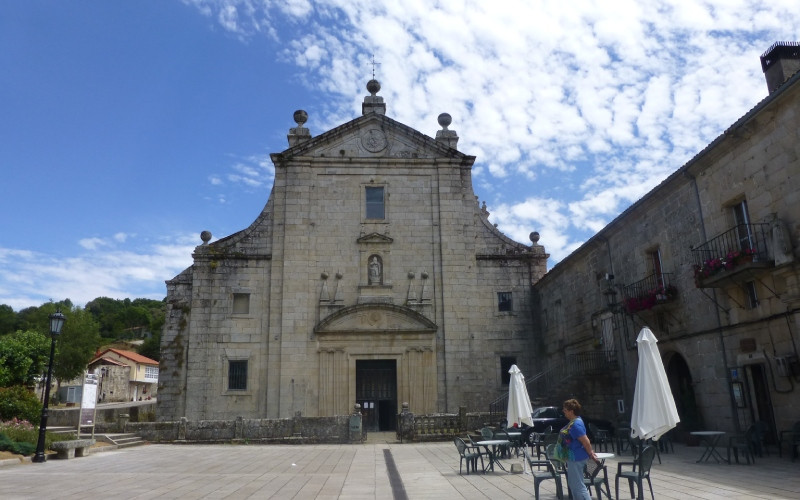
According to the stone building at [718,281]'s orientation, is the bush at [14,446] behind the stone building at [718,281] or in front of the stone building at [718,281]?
in front

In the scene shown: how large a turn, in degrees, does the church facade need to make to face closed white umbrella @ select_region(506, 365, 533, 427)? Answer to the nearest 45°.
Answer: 0° — it already faces it

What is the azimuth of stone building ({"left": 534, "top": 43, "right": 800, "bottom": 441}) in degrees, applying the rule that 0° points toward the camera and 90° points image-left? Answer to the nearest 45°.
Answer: approximately 45°

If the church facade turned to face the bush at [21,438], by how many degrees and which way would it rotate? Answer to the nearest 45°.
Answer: approximately 45° to its right

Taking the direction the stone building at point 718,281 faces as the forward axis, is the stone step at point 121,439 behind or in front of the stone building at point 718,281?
in front

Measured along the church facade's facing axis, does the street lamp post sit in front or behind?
in front

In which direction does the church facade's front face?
toward the camera

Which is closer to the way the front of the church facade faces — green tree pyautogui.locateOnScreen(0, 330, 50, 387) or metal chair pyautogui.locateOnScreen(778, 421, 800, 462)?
the metal chair

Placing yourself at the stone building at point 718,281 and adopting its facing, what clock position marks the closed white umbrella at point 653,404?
The closed white umbrella is roughly at 11 o'clock from the stone building.

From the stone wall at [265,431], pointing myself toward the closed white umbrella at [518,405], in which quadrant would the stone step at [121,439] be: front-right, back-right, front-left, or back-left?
back-right

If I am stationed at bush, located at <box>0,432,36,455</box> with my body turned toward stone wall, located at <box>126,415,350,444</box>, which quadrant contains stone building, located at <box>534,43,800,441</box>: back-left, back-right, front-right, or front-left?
front-right

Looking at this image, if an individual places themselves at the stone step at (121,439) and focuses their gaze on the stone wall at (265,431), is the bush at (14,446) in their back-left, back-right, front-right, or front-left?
back-right

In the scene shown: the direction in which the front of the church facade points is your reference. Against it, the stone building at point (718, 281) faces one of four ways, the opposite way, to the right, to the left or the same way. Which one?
to the right

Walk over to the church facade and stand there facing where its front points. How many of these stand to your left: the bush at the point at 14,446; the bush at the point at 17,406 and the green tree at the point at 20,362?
0

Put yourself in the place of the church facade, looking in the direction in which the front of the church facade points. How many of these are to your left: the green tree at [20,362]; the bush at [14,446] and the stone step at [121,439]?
0

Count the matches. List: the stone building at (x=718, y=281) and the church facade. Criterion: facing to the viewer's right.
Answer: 0

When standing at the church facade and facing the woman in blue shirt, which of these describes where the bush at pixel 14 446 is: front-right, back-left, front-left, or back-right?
front-right
